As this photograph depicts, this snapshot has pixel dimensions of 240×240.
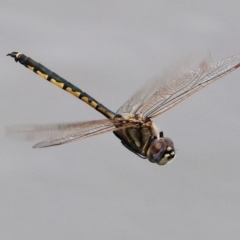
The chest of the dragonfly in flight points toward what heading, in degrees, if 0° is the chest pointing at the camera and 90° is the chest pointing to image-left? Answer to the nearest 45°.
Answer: approximately 315°
